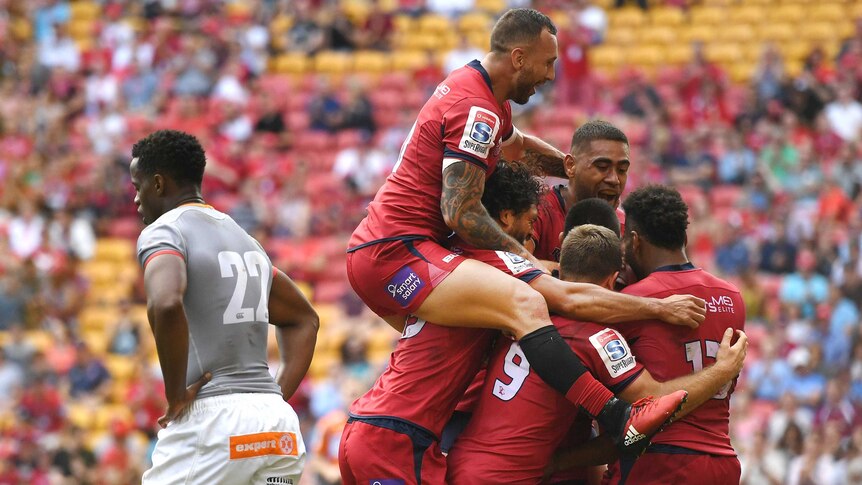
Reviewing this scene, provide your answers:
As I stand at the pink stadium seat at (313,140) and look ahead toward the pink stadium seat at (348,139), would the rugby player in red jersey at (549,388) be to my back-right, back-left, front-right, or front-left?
front-right

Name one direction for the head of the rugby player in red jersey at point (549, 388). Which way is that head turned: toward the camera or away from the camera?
away from the camera

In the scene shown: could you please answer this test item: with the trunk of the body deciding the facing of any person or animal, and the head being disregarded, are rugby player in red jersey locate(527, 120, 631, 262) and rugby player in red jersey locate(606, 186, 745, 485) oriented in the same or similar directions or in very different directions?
very different directions

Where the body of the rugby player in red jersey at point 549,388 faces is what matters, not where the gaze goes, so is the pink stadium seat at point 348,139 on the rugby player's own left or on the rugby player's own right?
on the rugby player's own left

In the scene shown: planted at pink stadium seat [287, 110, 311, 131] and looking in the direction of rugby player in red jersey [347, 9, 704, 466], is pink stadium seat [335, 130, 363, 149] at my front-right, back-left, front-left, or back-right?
front-left

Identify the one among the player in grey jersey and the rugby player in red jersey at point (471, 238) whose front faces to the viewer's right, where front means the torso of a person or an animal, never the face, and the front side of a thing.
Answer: the rugby player in red jersey

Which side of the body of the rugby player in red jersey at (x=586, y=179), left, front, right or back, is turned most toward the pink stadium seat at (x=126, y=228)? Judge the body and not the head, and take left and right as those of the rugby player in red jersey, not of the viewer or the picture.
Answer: back

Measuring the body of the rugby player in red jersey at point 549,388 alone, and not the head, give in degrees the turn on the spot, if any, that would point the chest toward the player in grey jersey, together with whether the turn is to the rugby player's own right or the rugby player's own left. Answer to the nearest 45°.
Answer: approximately 135° to the rugby player's own left

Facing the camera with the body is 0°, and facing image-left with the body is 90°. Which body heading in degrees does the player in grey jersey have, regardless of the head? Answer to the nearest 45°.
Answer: approximately 135°

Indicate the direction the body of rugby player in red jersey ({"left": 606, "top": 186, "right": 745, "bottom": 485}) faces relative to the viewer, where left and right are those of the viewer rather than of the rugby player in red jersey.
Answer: facing away from the viewer and to the left of the viewer

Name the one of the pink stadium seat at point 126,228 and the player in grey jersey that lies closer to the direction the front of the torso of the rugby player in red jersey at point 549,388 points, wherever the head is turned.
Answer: the pink stadium seat

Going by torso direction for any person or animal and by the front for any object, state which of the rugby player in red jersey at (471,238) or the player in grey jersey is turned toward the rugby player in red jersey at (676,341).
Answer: the rugby player in red jersey at (471,238)

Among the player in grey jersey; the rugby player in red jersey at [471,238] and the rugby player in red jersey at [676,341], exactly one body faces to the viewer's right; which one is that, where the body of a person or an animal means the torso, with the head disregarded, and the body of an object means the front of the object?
the rugby player in red jersey at [471,238]

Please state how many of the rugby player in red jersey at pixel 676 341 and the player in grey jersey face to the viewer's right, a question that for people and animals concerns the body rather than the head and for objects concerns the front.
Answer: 0

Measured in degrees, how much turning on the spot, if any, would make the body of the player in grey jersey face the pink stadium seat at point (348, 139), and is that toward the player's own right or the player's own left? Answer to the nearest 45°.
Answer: approximately 45° to the player's own right
